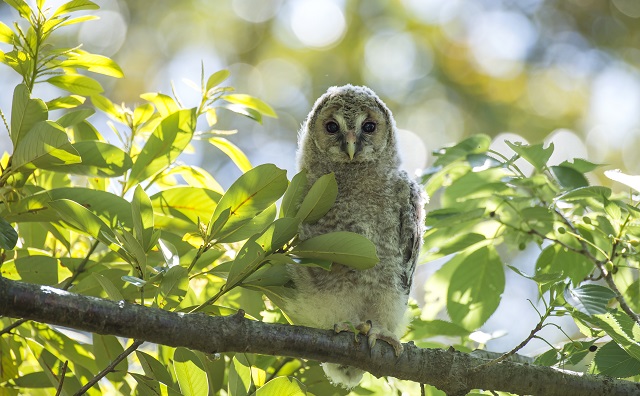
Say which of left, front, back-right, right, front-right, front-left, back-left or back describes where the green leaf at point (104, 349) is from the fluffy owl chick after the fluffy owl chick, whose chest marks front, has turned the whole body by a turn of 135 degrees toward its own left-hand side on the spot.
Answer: back

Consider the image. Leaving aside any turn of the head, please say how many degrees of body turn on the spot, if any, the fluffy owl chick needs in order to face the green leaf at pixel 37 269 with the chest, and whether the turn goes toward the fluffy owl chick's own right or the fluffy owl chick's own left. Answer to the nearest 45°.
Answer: approximately 45° to the fluffy owl chick's own right

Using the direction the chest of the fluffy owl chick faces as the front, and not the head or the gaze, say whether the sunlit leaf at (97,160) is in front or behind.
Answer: in front

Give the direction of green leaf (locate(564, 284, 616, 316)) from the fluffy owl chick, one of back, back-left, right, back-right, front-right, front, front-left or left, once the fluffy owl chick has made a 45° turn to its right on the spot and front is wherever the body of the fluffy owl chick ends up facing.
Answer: left

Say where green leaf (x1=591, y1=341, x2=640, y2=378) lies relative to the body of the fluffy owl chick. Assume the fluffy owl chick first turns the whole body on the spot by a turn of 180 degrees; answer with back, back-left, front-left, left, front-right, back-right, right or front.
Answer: back-right

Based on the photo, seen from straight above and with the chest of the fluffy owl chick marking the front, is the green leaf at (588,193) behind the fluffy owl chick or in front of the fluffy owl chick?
behind

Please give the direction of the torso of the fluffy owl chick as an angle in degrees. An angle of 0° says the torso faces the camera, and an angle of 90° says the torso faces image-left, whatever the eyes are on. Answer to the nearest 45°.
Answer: approximately 0°

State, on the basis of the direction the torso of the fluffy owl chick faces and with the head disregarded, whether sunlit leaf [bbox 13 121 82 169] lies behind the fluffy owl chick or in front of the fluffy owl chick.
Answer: in front

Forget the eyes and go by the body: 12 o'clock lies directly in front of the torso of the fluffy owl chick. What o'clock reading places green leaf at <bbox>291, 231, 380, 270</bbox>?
The green leaf is roughly at 12 o'clock from the fluffy owl chick.

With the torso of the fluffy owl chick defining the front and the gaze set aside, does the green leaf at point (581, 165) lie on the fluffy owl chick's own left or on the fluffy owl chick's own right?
on the fluffy owl chick's own left

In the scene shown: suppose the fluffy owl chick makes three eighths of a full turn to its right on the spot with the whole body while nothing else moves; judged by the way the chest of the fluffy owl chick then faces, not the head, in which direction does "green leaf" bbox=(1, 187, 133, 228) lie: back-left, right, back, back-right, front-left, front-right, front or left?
left

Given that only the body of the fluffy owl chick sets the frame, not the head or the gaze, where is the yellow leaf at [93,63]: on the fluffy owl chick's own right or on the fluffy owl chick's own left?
on the fluffy owl chick's own right
